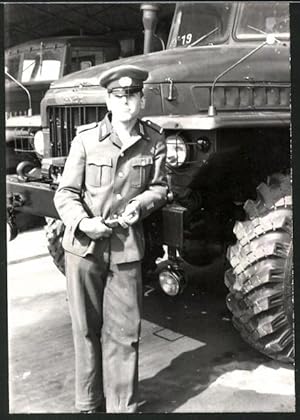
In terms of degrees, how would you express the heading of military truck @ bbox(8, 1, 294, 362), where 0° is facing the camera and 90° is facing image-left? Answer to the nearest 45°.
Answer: approximately 45°

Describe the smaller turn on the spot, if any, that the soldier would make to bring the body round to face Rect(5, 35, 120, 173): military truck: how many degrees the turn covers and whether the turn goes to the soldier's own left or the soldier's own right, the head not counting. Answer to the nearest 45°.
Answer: approximately 180°

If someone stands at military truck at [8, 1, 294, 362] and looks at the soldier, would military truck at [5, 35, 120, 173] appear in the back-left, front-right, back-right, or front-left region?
back-right

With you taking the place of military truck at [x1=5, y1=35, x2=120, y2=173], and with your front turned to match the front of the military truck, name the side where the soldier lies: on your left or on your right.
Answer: on your left

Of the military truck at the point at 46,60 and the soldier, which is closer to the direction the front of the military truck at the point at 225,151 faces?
the soldier
